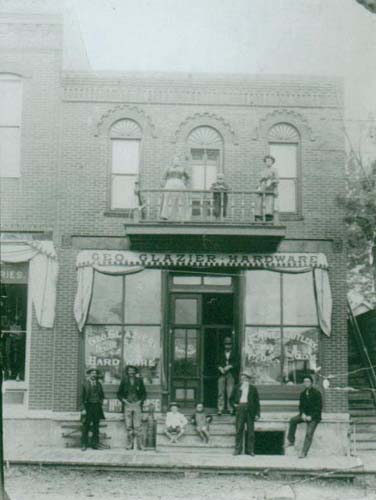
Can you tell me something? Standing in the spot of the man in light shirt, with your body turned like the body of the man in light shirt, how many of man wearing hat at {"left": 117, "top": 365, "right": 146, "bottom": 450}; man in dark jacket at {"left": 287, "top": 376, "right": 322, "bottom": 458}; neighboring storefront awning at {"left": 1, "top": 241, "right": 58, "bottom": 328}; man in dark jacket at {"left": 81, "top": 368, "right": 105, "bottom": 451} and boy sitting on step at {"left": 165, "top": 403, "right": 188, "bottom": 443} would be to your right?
4

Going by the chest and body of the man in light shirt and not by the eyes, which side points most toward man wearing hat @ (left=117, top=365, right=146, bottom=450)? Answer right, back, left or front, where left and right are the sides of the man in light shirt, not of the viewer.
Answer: right

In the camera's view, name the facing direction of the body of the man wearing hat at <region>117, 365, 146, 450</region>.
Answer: toward the camera

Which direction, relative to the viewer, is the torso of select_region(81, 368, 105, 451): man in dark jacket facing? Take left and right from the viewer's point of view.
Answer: facing the viewer

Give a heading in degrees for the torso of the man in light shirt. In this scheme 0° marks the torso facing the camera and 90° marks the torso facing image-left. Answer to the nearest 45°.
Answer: approximately 0°

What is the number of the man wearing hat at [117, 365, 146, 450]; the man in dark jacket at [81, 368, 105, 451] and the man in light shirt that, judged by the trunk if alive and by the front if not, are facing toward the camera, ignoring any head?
3

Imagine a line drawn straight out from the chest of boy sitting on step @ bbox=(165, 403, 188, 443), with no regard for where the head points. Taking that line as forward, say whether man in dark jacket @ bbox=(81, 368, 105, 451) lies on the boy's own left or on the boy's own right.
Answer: on the boy's own right

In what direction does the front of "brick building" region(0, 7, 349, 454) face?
toward the camera

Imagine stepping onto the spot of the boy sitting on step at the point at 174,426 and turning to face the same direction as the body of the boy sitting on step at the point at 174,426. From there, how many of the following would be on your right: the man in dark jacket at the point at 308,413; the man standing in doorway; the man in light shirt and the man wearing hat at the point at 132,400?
1

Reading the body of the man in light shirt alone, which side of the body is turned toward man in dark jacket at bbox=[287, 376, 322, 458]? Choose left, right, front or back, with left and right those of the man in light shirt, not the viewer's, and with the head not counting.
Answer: left
